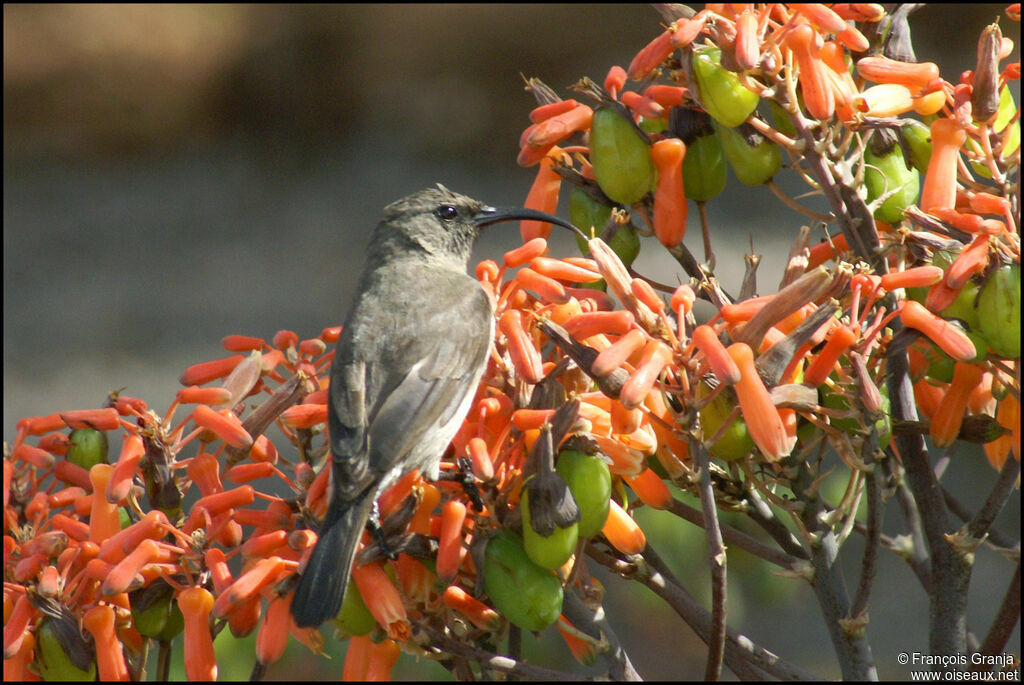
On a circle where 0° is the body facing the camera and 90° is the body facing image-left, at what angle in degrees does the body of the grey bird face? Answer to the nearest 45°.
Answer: approximately 225°
